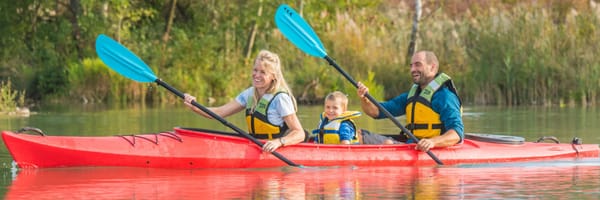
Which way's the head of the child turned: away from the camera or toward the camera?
toward the camera

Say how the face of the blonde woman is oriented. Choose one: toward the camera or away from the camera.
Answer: toward the camera

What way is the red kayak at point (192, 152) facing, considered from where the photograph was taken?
facing to the left of the viewer

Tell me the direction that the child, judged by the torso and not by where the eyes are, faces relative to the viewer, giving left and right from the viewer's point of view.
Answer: facing the viewer and to the left of the viewer

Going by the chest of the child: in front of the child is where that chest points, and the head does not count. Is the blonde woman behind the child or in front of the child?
in front

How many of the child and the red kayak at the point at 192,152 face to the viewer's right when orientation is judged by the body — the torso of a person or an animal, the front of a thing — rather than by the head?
0
